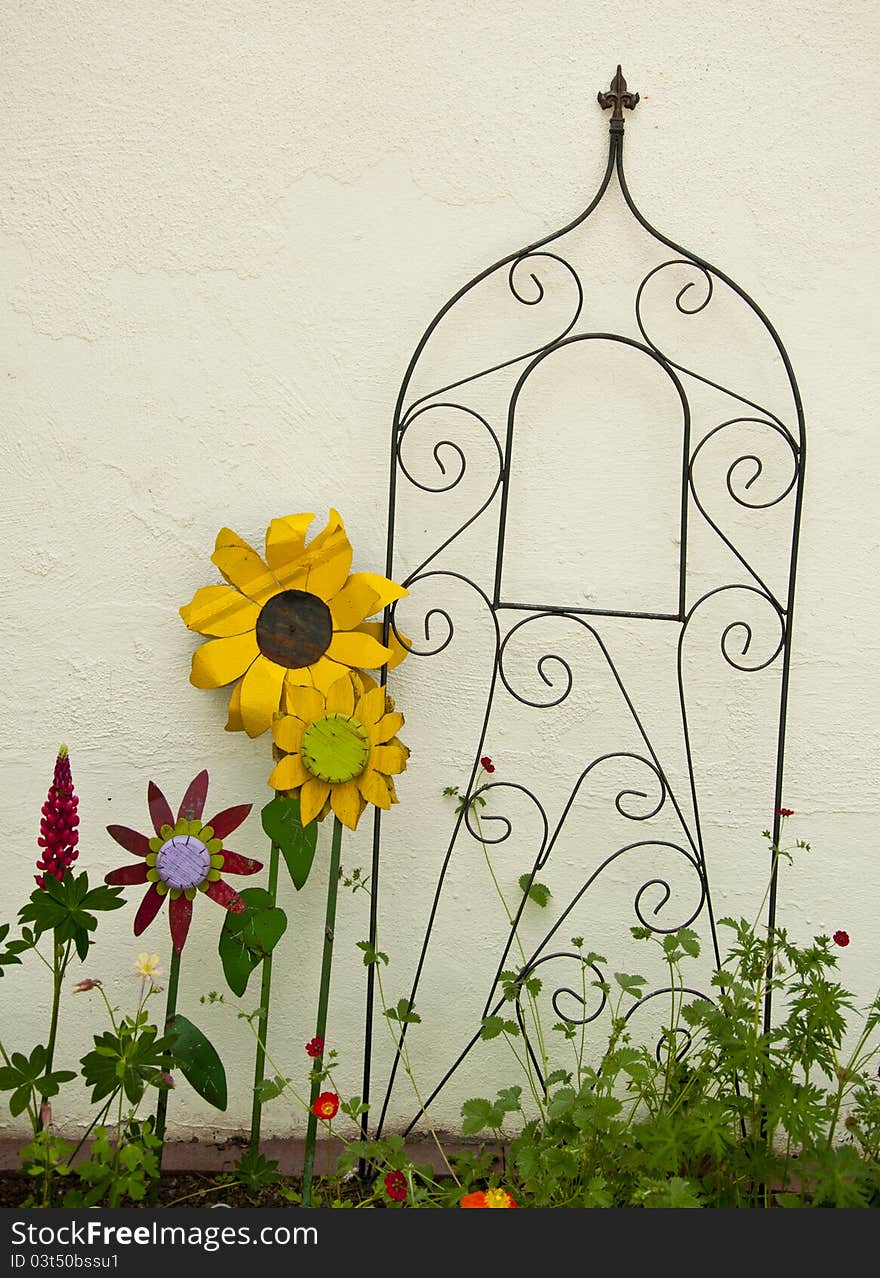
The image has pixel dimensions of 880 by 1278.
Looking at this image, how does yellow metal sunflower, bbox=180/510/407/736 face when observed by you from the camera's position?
facing the viewer

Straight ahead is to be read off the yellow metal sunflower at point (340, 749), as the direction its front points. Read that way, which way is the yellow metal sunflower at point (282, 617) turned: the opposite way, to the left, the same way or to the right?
the same way

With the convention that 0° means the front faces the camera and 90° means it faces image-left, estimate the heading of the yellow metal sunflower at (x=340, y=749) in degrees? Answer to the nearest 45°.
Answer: approximately 0°

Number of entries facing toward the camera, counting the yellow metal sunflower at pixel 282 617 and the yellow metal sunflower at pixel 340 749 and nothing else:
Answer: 2
